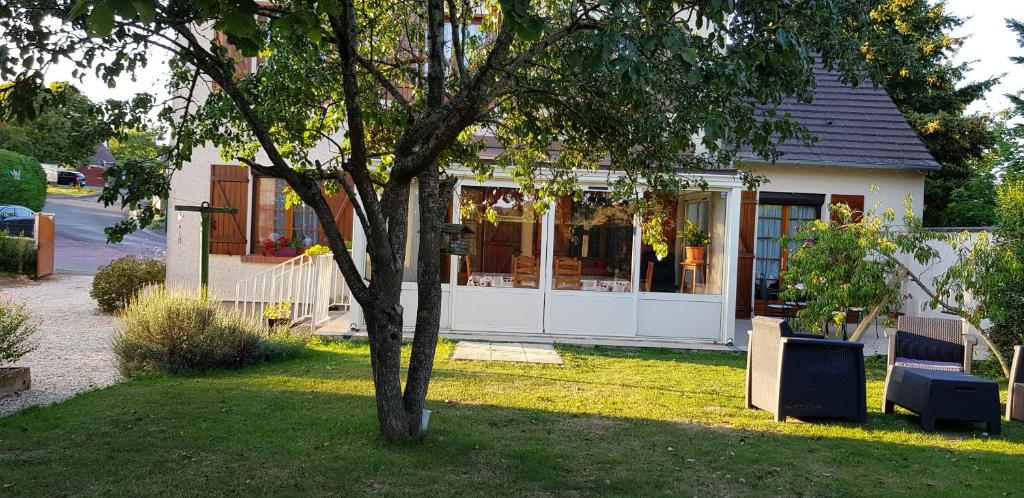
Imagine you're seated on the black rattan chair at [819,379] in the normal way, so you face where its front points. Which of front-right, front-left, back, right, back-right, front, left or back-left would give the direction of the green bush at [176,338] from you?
back

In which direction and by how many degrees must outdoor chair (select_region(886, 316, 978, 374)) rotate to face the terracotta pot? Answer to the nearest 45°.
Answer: approximately 135° to its right

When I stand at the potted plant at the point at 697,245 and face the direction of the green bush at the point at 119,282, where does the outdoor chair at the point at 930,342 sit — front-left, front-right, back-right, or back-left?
back-left

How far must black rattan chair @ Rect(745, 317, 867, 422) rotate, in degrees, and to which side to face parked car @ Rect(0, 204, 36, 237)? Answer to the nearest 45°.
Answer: approximately 135° to its left

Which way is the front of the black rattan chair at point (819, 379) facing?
to the viewer's right

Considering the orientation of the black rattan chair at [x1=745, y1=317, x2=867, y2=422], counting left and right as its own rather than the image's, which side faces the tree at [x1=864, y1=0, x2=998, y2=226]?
left

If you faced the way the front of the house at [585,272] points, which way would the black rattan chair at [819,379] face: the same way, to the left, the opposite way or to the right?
to the left

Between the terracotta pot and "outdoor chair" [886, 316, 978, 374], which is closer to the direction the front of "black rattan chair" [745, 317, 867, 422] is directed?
the outdoor chair

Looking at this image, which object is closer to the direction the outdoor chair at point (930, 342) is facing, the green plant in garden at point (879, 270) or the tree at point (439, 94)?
the tree

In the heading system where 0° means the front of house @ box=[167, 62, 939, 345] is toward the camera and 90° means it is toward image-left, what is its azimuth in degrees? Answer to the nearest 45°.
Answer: approximately 0°

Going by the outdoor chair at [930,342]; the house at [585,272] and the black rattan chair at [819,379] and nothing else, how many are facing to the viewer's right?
1

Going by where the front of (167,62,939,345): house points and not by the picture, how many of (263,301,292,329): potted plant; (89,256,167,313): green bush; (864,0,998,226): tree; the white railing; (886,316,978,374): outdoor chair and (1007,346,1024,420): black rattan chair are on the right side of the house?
3
